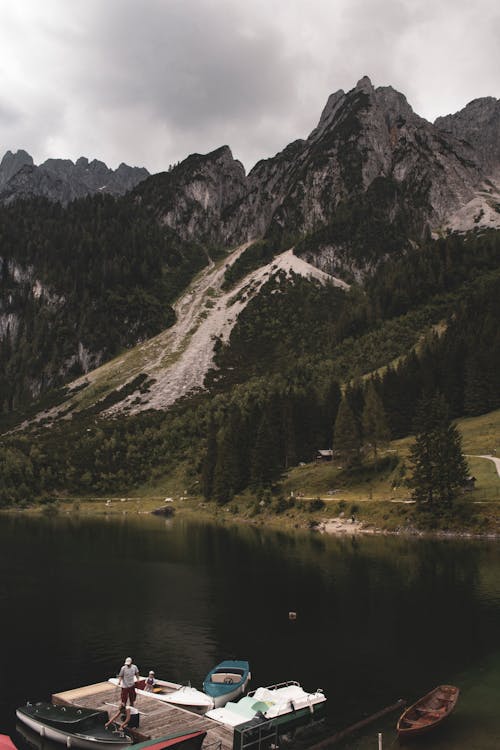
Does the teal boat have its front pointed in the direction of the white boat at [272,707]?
no

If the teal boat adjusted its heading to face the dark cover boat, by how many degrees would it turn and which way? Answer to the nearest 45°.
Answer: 0° — it already faces it

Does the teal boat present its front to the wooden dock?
yes

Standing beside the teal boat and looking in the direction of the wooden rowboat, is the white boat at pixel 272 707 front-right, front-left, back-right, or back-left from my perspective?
front-right

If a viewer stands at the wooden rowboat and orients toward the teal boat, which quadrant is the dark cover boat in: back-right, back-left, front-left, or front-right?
front-left

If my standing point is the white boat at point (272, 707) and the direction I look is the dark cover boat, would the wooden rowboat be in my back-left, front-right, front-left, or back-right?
back-left

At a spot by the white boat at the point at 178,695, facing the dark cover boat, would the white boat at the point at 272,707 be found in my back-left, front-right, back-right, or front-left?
back-left

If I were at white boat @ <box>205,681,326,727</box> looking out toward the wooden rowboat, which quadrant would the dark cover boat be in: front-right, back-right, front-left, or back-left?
back-right

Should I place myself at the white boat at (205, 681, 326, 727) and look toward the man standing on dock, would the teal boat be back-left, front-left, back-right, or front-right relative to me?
front-right

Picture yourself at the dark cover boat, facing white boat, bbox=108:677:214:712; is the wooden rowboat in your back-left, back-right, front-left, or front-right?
front-right

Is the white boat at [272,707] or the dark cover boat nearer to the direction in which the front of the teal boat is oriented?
the dark cover boat

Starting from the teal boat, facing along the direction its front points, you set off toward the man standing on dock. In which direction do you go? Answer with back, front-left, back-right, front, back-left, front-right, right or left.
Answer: front

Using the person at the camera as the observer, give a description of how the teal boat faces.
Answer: facing the viewer and to the left of the viewer
